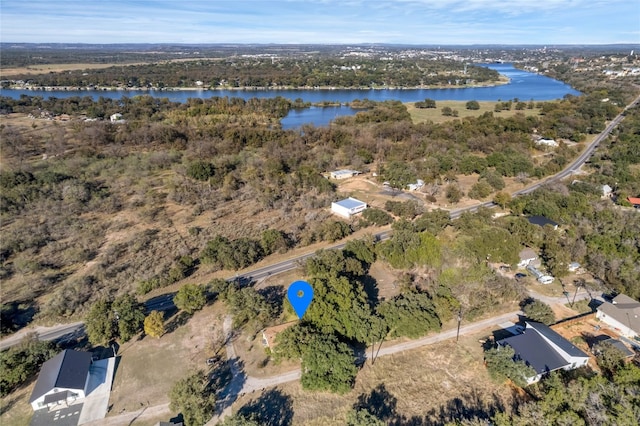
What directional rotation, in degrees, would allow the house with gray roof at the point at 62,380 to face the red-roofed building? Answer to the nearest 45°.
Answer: approximately 90° to its left

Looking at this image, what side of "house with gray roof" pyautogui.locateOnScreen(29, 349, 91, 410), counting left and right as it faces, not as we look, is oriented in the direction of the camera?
front

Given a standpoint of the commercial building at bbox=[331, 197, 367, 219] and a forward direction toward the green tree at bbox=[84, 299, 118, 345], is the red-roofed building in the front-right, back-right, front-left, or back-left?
back-left

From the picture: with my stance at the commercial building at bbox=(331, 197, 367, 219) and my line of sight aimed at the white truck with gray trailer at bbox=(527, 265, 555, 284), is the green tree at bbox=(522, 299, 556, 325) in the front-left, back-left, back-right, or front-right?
front-right

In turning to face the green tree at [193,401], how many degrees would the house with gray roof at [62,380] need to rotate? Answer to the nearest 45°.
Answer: approximately 45° to its left

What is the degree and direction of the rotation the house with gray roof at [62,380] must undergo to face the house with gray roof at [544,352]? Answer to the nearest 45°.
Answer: approximately 45° to its left

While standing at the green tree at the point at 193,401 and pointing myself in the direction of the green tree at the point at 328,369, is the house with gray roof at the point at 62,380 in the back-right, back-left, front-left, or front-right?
back-left
